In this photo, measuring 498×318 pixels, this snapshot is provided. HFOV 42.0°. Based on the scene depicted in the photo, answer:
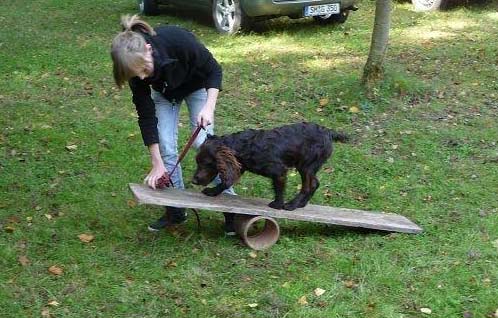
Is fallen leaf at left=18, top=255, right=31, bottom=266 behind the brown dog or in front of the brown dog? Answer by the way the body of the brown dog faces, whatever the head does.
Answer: in front

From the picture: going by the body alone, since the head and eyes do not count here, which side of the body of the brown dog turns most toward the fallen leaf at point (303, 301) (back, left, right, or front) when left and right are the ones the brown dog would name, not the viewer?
left

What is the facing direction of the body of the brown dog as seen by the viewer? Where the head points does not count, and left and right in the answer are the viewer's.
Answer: facing to the left of the viewer

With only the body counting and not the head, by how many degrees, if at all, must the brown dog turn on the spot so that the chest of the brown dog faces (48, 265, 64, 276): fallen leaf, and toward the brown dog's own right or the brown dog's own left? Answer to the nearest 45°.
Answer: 0° — it already faces it

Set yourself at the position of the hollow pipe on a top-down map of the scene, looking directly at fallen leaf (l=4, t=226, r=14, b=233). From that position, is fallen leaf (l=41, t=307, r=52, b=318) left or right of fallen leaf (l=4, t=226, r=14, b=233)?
left

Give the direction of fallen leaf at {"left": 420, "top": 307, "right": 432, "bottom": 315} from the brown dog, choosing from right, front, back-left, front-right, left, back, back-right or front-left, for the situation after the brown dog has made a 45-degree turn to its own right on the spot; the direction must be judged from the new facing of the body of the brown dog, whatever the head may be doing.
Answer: back

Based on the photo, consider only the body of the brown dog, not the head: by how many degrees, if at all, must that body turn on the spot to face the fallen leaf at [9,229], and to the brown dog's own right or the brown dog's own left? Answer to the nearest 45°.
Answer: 0° — it already faces it
